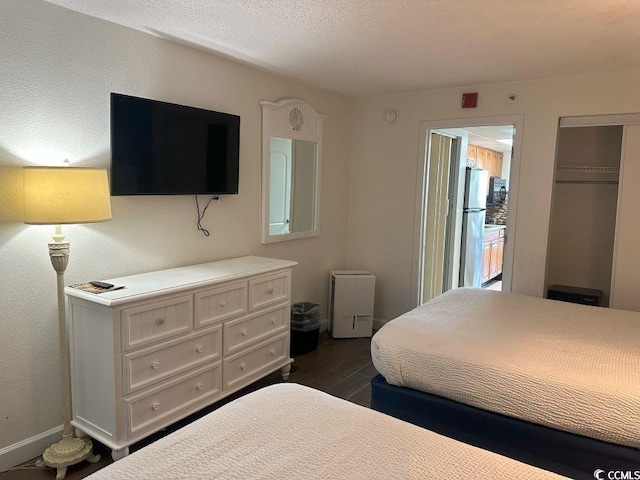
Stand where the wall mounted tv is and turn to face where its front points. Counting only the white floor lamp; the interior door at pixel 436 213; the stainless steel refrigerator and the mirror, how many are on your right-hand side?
1

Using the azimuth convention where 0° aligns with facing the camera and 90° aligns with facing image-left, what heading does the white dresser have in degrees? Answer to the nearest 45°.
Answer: approximately 315°

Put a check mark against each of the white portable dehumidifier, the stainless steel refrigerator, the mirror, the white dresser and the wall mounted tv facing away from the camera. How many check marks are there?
0

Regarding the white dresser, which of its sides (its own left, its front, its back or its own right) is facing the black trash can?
left

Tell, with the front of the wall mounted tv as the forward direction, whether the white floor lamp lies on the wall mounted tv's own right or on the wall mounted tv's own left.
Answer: on the wall mounted tv's own right

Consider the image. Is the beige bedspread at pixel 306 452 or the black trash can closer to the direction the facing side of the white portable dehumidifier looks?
the beige bedspread

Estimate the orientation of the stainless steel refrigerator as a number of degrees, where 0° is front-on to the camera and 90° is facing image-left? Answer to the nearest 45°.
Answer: approximately 315°

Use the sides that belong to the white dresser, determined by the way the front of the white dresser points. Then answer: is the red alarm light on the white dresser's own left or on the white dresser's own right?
on the white dresser's own left

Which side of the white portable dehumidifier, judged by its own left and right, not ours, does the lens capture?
front

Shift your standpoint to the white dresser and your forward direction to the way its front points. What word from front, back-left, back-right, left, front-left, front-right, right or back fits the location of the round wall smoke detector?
left

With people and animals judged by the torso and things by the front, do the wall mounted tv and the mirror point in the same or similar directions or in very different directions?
same or similar directions

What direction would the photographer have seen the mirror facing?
facing the viewer and to the right of the viewer

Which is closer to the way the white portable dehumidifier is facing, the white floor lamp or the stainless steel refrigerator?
the white floor lamp

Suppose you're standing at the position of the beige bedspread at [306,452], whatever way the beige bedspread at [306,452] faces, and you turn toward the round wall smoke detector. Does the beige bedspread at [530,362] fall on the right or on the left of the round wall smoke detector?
right
